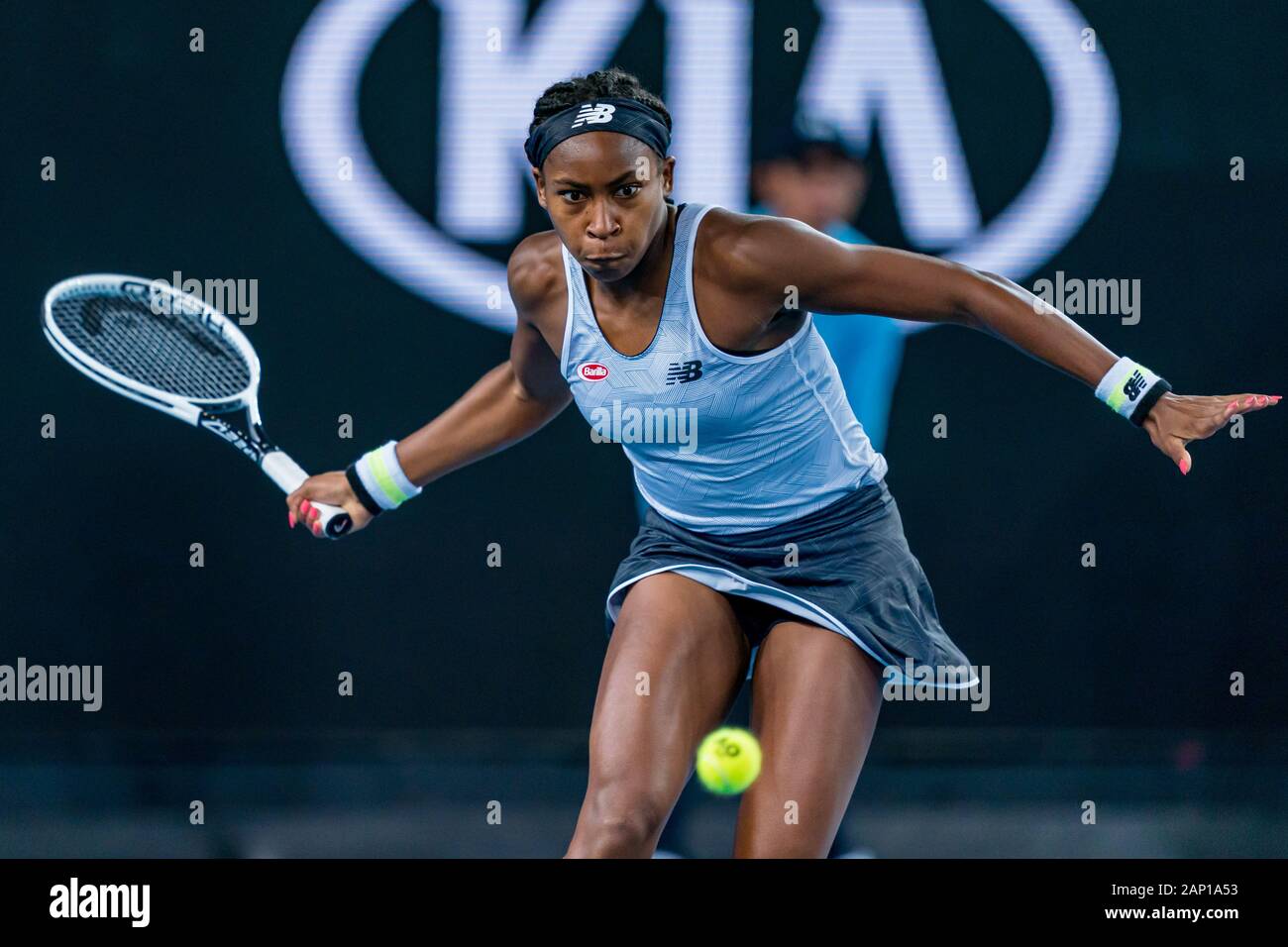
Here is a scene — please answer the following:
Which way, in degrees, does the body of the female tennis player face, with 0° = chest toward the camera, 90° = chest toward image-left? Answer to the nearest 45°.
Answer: approximately 45°
